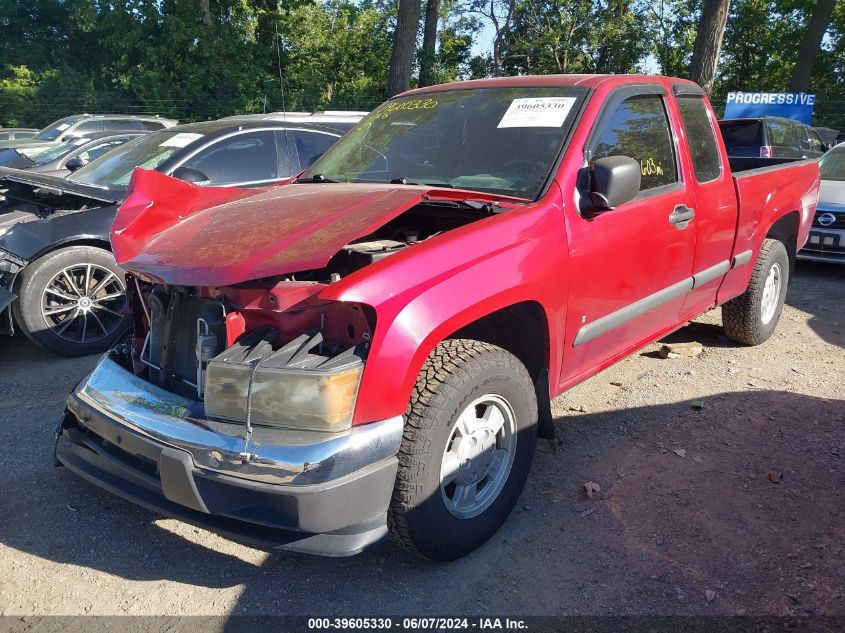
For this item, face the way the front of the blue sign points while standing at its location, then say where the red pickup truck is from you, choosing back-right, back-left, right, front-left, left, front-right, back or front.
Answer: front

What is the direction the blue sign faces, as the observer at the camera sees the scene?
facing the viewer

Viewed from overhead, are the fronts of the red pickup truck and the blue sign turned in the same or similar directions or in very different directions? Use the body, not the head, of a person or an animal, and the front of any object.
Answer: same or similar directions

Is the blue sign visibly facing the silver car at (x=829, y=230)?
yes

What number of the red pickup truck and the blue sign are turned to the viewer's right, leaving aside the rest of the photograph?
0

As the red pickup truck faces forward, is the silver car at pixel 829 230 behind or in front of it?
behind

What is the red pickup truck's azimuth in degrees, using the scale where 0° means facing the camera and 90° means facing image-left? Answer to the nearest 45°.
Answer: approximately 45°

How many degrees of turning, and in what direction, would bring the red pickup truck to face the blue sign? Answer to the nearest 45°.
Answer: approximately 180°

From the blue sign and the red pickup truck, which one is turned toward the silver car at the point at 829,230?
the blue sign
